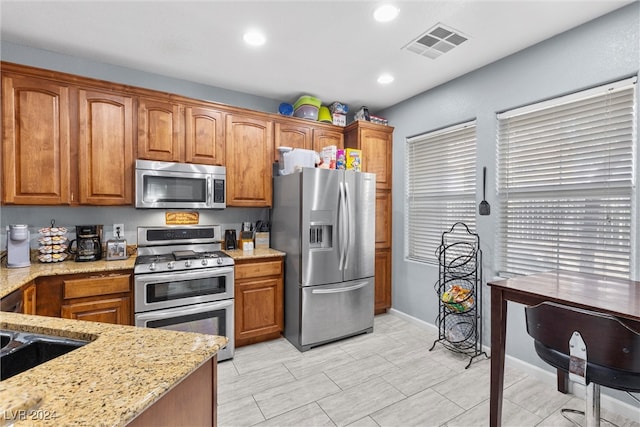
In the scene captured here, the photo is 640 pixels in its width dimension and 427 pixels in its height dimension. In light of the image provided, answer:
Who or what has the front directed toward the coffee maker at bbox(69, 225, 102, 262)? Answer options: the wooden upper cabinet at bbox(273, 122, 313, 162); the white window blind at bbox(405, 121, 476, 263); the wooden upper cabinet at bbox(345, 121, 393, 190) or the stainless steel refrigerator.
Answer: the white window blind

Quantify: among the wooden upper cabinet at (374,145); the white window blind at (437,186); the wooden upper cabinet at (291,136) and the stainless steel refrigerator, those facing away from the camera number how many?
0

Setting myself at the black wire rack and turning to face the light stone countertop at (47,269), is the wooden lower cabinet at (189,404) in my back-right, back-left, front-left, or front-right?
front-left

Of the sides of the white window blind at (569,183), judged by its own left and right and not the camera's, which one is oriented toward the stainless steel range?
front

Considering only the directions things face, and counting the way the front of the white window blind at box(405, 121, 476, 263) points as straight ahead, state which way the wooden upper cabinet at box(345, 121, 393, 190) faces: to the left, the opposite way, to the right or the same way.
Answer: to the left

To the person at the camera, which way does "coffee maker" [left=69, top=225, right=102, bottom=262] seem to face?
facing the viewer

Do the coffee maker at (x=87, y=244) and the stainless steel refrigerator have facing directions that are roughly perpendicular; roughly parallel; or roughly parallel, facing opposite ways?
roughly parallel

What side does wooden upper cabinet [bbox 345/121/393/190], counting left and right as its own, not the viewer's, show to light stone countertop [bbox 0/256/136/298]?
right

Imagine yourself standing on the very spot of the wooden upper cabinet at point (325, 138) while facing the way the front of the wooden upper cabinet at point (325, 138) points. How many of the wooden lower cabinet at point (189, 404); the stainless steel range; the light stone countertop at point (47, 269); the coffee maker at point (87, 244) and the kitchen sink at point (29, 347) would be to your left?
0

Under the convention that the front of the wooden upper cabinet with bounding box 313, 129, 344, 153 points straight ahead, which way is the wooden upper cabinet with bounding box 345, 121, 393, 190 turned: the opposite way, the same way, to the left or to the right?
the same way

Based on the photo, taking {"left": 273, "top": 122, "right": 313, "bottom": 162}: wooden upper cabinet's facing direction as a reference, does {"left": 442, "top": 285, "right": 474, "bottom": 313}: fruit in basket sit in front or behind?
in front

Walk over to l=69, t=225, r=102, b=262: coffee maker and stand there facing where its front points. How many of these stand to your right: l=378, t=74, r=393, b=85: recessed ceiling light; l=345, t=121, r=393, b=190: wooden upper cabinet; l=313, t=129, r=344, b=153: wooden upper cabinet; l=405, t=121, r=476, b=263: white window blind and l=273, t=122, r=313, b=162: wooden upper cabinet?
0

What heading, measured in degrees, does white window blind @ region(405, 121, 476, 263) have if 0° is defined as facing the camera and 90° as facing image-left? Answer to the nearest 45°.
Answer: approximately 45°

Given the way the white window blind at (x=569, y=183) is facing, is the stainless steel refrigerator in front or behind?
in front

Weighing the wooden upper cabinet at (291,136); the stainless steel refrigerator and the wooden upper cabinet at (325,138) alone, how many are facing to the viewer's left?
0

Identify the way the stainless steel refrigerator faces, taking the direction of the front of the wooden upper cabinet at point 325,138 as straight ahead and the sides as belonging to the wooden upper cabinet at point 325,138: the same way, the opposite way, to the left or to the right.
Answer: the same way

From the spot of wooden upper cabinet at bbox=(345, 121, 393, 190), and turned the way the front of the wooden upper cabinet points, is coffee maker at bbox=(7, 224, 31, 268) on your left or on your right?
on your right

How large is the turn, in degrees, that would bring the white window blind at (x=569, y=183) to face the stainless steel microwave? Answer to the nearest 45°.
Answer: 0° — it already faces it

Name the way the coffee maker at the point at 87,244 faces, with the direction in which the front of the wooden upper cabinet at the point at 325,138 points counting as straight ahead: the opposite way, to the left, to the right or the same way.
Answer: the same way

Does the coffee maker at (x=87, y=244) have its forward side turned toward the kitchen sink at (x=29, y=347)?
yes

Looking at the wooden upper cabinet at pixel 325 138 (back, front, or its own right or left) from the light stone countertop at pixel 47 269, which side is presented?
right
